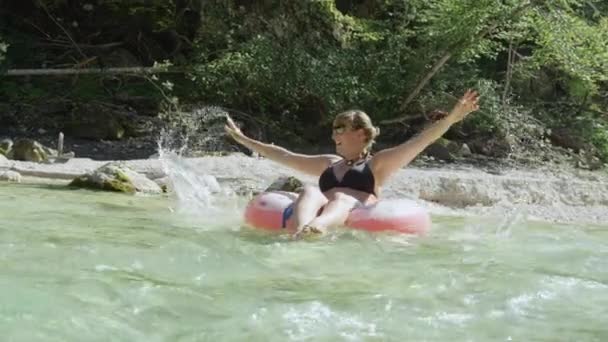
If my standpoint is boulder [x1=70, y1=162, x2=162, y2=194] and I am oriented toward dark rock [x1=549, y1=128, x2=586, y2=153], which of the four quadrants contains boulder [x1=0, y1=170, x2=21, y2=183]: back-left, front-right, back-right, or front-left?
back-left

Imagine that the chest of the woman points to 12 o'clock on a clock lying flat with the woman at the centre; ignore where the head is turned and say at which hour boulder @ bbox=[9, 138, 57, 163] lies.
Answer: The boulder is roughly at 3 o'clock from the woman.

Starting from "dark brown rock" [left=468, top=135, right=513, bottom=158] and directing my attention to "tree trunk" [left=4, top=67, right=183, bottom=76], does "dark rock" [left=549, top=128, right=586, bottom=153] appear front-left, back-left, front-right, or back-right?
back-right

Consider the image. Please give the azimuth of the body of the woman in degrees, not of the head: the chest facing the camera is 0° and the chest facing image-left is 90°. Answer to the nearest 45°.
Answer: approximately 45°

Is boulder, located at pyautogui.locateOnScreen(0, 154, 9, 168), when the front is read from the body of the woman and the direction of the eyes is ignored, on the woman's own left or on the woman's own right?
on the woman's own right

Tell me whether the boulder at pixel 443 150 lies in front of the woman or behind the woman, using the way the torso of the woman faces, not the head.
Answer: behind

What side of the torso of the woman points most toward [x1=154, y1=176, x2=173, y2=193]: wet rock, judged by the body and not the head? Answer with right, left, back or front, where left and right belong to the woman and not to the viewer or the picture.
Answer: right

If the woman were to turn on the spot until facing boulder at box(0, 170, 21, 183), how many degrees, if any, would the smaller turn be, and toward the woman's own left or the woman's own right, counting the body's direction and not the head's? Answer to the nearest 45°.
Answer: approximately 90° to the woman's own right

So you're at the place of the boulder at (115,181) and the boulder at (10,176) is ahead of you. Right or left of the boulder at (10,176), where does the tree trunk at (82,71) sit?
right

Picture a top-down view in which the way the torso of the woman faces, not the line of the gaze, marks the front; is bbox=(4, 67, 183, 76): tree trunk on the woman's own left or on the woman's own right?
on the woman's own right
